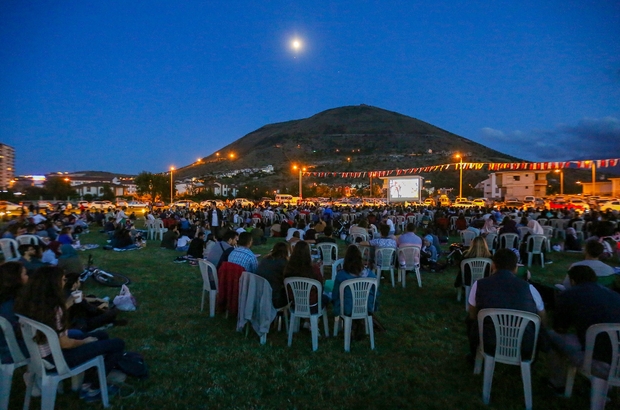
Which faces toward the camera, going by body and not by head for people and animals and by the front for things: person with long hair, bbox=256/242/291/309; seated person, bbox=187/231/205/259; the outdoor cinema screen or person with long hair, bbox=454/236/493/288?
the outdoor cinema screen

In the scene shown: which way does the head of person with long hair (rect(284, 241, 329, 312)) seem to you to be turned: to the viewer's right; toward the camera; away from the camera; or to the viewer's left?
away from the camera

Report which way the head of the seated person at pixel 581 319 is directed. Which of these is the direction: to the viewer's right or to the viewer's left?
to the viewer's left

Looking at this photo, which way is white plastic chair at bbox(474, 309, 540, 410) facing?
away from the camera

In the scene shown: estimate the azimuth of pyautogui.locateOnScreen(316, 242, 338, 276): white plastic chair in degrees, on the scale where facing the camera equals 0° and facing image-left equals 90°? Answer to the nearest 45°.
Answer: approximately 180°

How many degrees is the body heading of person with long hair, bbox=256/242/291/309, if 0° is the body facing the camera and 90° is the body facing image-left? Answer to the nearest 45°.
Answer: approximately 225°

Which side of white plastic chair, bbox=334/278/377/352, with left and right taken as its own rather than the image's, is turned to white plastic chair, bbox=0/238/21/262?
left

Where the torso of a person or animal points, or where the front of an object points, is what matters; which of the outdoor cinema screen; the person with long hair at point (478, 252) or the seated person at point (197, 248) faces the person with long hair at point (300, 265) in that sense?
the outdoor cinema screen

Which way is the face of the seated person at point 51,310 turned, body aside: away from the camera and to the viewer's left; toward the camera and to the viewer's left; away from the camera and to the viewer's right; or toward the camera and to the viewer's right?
away from the camera and to the viewer's right

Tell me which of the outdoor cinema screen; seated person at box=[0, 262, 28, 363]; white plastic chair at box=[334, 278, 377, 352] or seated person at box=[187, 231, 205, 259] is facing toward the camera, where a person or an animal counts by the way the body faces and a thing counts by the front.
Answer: the outdoor cinema screen

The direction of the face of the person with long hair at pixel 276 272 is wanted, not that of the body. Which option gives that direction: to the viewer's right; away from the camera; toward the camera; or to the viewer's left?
away from the camera

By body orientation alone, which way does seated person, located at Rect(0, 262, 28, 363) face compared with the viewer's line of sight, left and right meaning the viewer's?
facing away from the viewer and to the right of the viewer

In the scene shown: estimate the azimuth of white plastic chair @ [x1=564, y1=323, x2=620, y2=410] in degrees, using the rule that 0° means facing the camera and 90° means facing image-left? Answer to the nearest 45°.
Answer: approximately 135°

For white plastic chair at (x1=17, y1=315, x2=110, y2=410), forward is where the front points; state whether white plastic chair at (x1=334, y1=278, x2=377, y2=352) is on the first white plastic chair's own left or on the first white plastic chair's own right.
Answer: on the first white plastic chair's own right

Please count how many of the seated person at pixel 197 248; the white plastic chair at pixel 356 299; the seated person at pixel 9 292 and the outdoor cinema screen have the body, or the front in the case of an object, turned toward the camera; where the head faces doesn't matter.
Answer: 1

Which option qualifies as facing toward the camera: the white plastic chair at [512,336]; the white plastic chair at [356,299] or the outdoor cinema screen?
the outdoor cinema screen

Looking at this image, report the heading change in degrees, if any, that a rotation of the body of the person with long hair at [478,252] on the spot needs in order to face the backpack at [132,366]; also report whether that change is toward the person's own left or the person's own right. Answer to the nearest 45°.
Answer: approximately 135° to the person's own left

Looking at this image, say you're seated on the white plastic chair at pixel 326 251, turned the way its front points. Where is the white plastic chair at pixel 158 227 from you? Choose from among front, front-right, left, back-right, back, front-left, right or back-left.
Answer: front-left
